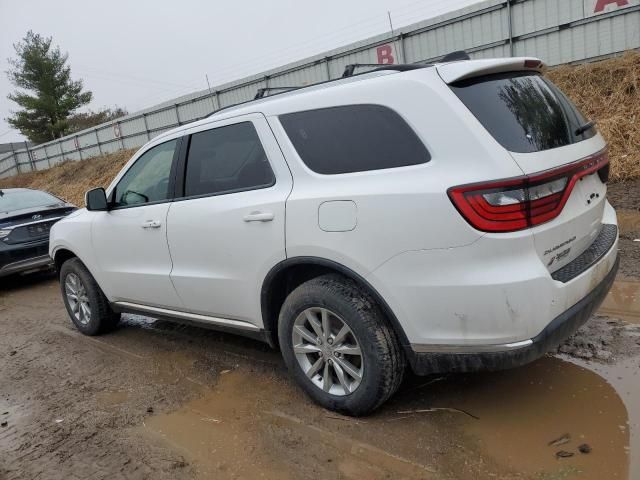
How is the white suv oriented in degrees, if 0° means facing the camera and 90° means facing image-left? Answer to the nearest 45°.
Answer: approximately 135°

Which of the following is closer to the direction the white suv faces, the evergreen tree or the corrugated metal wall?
the evergreen tree

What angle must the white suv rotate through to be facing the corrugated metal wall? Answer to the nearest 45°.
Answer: approximately 90° to its right

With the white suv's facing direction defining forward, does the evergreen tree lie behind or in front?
in front

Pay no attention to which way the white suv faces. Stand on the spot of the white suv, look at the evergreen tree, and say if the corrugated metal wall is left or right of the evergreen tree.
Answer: right
